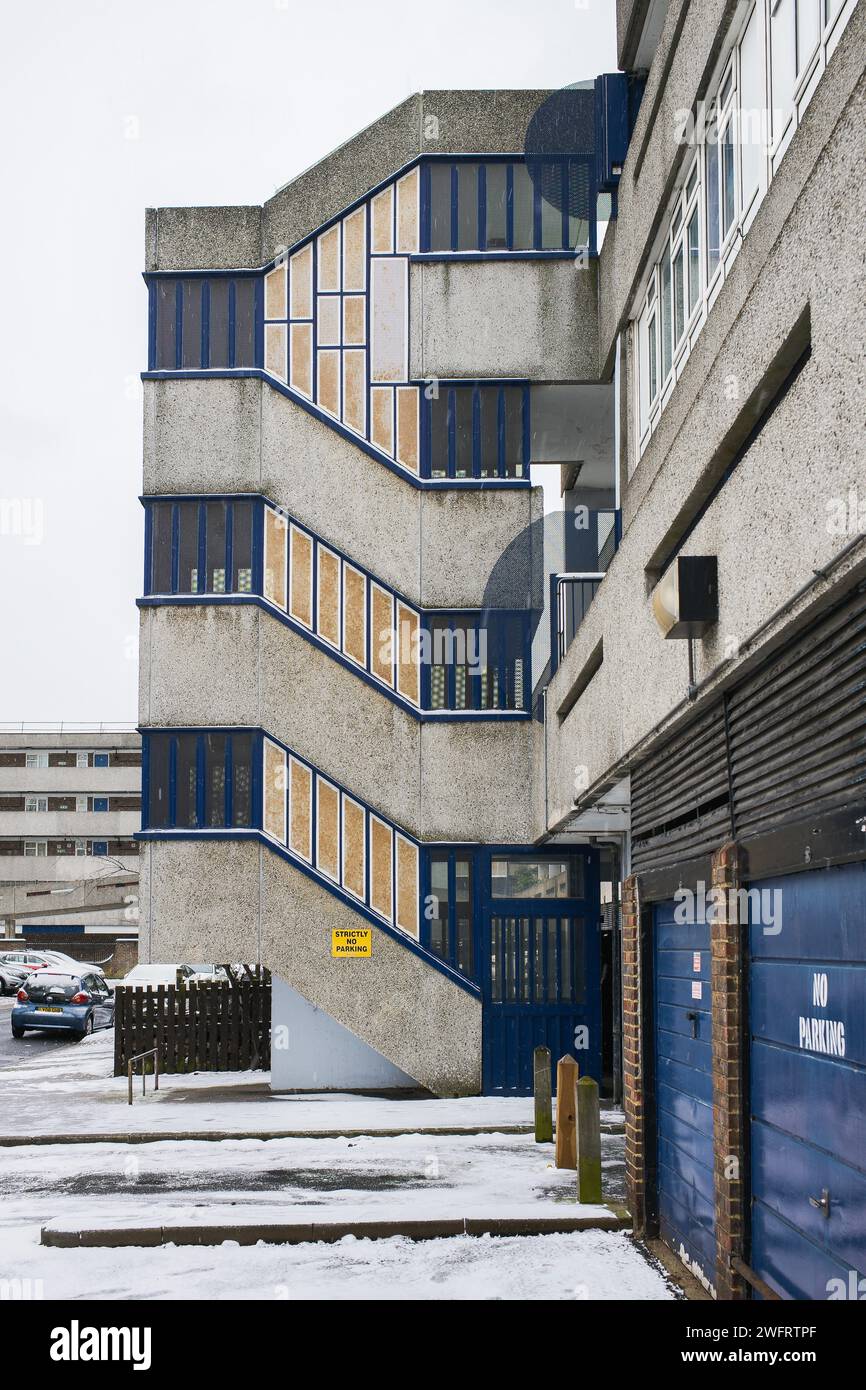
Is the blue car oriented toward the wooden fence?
no

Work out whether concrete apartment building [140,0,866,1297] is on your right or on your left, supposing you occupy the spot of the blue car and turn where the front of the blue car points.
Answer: on your right

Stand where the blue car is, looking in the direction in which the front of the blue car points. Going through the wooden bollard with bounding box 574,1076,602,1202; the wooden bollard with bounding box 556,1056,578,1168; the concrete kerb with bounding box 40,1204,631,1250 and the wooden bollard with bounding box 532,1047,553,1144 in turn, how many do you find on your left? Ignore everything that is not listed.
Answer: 0

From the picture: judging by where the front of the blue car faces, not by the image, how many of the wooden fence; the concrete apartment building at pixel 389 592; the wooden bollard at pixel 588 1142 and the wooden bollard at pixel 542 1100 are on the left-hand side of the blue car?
0

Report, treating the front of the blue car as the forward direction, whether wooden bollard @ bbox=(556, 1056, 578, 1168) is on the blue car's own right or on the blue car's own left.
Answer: on the blue car's own right

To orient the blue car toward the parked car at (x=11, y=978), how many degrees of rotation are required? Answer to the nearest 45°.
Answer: approximately 45° to its left

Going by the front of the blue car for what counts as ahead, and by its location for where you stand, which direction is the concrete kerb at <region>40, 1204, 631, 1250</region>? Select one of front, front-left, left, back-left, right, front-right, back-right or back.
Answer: back-right

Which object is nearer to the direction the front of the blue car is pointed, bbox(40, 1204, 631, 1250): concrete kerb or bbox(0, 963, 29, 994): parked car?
the parked car

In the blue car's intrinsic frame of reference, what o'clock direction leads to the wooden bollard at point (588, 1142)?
The wooden bollard is roughly at 4 o'clock from the blue car.

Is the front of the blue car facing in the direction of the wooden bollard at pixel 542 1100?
no

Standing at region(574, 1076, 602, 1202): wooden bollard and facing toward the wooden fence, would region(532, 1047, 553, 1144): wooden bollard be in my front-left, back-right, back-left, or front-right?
front-right

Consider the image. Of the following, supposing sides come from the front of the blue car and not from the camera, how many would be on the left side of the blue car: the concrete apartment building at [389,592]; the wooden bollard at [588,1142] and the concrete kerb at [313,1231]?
0
